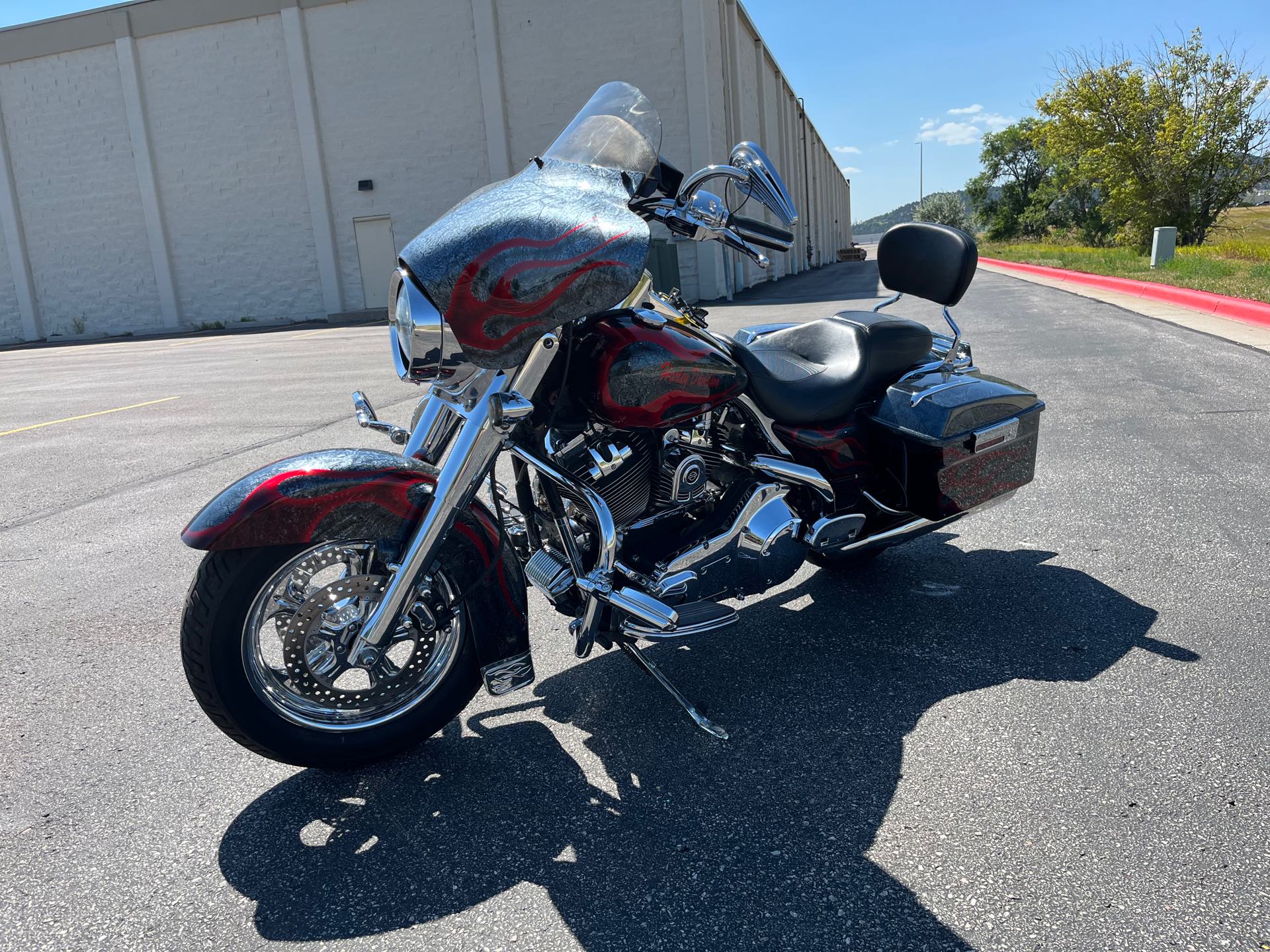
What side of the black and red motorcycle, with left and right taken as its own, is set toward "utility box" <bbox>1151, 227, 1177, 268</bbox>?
back

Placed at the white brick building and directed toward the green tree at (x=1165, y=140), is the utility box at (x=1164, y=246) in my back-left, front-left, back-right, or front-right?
front-right

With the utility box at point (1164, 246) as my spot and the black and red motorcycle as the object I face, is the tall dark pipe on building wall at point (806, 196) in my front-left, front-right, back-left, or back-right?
back-right

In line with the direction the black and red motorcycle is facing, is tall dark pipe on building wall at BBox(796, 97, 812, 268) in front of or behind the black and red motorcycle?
behind

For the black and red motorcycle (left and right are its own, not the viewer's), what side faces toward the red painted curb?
back

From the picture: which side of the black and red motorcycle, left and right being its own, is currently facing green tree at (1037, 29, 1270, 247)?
back

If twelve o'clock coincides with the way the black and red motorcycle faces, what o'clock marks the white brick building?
The white brick building is roughly at 4 o'clock from the black and red motorcycle.
